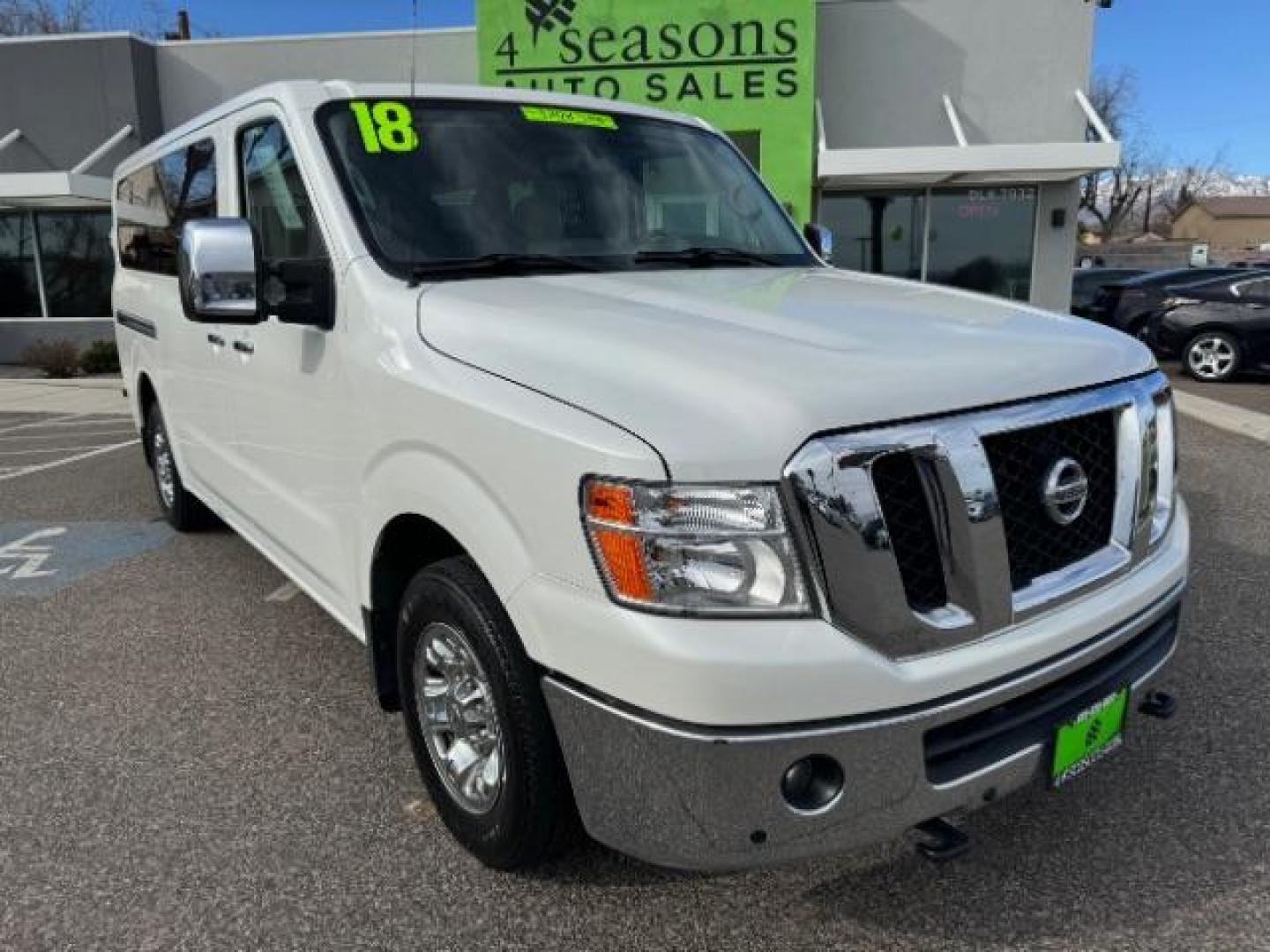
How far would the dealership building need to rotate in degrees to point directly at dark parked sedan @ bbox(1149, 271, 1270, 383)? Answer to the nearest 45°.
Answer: approximately 45° to its left

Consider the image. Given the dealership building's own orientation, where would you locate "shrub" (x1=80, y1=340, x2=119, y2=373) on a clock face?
The shrub is roughly at 3 o'clock from the dealership building.

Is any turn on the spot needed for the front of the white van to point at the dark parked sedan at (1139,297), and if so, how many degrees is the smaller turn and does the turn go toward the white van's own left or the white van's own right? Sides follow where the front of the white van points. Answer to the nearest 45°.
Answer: approximately 90° to the white van's own left

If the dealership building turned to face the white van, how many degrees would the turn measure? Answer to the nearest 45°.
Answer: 0° — it already faces it

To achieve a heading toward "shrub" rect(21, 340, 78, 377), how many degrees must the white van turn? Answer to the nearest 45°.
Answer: approximately 180°

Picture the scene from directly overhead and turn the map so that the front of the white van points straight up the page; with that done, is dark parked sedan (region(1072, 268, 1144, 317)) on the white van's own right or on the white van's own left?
on the white van's own left

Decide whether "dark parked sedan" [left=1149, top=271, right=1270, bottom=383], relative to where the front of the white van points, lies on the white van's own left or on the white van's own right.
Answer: on the white van's own left

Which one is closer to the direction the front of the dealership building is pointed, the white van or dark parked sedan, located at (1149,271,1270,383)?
the white van

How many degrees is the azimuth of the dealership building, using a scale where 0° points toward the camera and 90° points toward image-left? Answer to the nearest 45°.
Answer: approximately 0°

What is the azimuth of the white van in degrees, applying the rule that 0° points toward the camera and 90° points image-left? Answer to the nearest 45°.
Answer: approximately 315°
